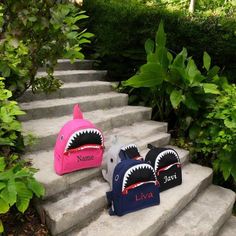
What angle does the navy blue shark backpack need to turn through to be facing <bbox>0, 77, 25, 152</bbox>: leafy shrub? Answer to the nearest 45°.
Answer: approximately 135° to its right

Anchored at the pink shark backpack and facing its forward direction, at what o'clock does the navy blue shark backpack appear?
The navy blue shark backpack is roughly at 11 o'clock from the pink shark backpack.

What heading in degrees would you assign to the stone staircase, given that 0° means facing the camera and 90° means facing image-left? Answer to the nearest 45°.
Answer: approximately 315°

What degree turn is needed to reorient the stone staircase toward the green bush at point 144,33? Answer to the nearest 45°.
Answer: approximately 135° to its left

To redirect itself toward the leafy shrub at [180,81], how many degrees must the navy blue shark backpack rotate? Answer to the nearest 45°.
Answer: approximately 135° to its left

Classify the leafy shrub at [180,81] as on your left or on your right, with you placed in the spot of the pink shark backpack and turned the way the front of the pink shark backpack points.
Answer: on your left

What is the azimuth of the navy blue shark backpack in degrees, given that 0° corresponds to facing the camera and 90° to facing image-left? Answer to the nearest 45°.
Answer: approximately 315°

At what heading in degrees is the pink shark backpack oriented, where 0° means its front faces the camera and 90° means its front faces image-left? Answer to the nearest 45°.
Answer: approximately 315°

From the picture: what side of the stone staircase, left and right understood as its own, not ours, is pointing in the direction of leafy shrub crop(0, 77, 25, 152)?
right

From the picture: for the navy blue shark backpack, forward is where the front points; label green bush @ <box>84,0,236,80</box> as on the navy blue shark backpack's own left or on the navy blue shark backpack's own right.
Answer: on the navy blue shark backpack's own left
